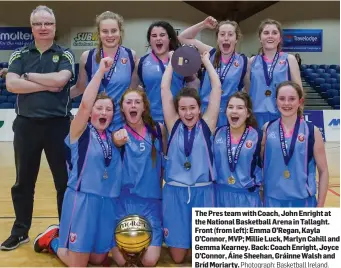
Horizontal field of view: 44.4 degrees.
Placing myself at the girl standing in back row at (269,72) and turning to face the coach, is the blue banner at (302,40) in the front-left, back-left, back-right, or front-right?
back-right

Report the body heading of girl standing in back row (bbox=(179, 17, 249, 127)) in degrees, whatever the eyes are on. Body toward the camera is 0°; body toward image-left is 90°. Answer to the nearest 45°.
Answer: approximately 0°

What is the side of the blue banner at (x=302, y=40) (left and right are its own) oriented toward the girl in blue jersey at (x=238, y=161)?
front

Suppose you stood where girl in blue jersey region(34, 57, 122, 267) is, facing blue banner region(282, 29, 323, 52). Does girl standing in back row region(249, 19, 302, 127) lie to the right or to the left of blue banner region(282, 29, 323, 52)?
right

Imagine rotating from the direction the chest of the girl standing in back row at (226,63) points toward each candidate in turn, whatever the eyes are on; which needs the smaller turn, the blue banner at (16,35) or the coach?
the coach

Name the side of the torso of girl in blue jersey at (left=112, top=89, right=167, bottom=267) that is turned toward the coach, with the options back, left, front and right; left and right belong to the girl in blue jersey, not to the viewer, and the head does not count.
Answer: right

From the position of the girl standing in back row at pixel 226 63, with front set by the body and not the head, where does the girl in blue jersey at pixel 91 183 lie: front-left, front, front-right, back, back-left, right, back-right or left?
front-right

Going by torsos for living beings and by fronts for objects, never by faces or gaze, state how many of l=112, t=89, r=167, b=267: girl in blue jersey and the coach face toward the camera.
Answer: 2

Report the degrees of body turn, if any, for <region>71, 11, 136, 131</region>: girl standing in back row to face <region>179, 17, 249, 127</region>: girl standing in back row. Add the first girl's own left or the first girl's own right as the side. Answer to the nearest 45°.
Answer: approximately 90° to the first girl's own left

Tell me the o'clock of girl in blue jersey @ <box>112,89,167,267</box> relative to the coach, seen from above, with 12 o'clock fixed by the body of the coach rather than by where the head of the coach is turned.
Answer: The girl in blue jersey is roughly at 10 o'clock from the coach.
